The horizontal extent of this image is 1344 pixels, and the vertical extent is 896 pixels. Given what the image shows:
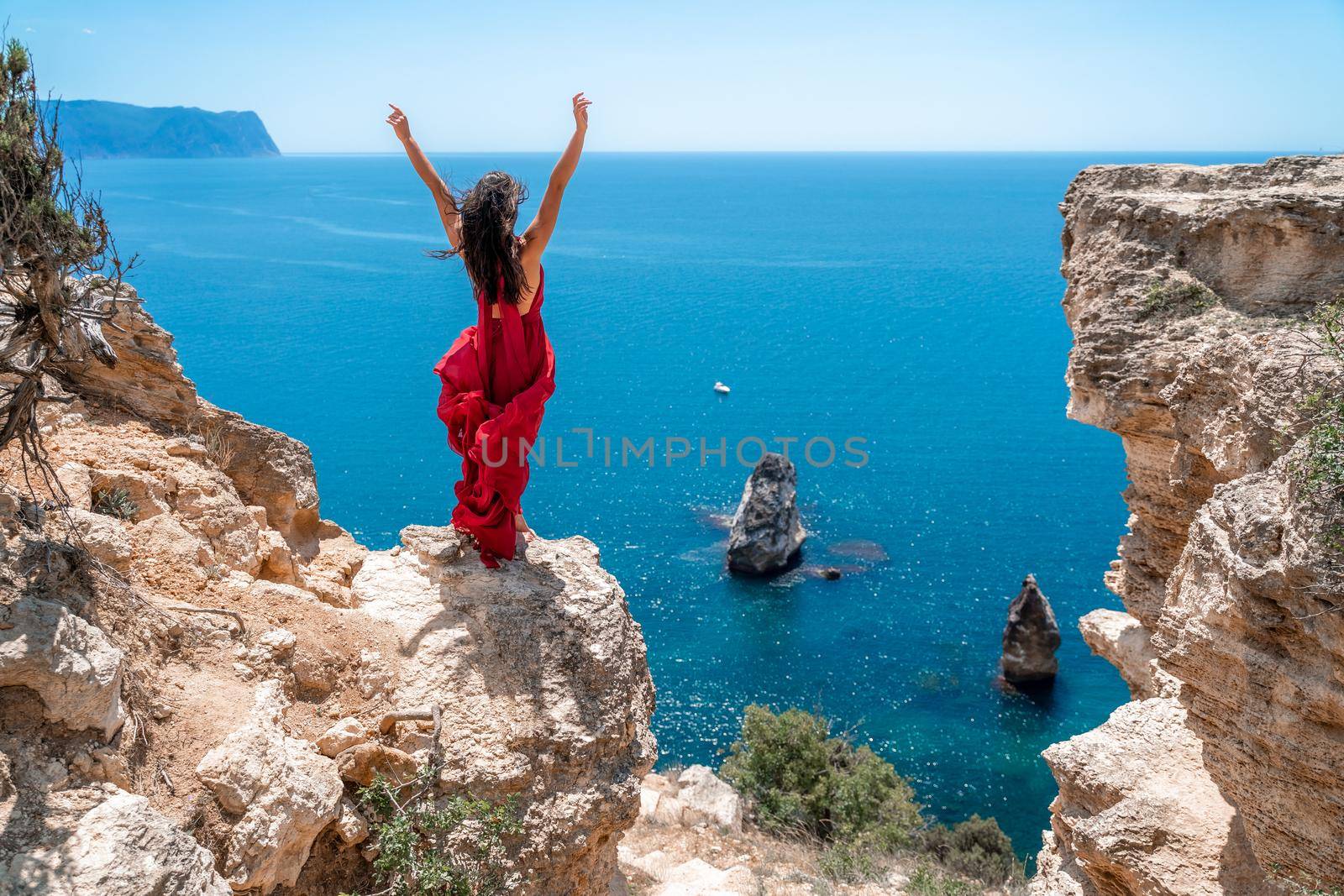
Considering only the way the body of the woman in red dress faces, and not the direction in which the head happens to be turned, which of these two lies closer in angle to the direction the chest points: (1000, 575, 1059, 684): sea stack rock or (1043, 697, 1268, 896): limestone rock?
the sea stack rock

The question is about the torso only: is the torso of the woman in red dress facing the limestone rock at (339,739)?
no

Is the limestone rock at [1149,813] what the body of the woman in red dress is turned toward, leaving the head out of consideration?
no

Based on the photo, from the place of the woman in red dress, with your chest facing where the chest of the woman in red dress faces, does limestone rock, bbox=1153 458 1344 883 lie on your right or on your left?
on your right

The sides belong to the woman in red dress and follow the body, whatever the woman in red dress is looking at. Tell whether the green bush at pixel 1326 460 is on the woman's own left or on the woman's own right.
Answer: on the woman's own right

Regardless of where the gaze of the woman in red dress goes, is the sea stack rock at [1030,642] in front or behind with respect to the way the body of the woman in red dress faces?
in front

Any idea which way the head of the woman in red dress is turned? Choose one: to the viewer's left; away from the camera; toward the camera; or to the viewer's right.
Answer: away from the camera

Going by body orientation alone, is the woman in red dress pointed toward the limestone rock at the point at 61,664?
no

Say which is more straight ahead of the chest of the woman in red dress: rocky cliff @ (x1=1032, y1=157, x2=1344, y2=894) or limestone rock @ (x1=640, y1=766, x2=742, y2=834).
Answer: the limestone rock

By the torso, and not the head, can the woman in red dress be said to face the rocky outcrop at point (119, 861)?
no

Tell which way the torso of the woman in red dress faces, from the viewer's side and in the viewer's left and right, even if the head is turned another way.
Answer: facing away from the viewer

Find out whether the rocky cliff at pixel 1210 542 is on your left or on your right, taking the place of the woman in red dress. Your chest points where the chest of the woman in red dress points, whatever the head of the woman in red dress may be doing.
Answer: on your right
